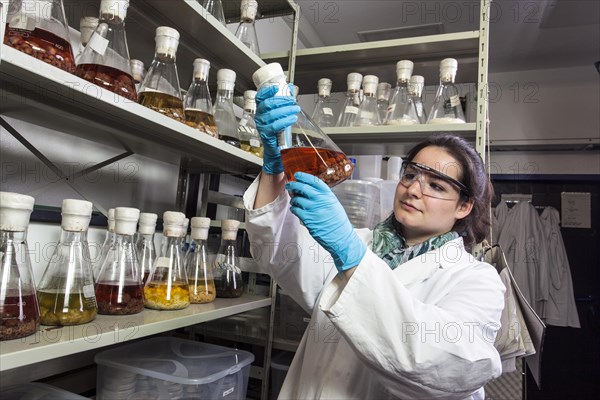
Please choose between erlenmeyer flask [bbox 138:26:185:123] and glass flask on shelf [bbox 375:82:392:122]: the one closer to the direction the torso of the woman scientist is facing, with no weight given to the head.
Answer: the erlenmeyer flask

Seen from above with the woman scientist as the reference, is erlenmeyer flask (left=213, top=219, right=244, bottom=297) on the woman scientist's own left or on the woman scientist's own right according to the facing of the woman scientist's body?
on the woman scientist's own right

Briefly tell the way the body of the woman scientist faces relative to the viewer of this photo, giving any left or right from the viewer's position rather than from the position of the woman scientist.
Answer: facing the viewer and to the left of the viewer

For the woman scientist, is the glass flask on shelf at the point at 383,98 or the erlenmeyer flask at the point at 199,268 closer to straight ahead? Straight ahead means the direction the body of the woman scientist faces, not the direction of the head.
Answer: the erlenmeyer flask

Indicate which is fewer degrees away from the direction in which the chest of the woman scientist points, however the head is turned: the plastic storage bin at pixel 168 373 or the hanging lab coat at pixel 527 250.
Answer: the plastic storage bin

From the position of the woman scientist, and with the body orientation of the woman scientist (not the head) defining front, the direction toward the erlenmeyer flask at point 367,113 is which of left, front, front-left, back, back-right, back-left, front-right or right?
back-right

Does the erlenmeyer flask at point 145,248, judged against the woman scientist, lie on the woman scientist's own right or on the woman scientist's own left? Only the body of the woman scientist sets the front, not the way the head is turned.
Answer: on the woman scientist's own right

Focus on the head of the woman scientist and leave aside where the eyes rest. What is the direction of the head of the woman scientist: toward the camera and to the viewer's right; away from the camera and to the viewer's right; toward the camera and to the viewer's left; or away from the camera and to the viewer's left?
toward the camera and to the viewer's left

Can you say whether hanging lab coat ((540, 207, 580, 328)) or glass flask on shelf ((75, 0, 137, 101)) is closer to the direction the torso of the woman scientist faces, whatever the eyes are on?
the glass flask on shelf

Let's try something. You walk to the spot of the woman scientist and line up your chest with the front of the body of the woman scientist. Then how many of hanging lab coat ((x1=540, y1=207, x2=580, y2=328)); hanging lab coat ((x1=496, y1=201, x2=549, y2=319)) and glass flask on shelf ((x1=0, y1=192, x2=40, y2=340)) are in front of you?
1

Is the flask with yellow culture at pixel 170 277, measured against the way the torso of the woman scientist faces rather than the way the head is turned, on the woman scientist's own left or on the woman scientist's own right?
on the woman scientist's own right

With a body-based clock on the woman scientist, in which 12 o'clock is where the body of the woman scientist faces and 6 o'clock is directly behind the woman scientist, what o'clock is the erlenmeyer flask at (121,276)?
The erlenmeyer flask is roughly at 1 o'clock from the woman scientist.

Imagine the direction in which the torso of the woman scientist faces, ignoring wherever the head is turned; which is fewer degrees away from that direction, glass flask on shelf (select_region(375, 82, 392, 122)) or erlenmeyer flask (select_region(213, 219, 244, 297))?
the erlenmeyer flask

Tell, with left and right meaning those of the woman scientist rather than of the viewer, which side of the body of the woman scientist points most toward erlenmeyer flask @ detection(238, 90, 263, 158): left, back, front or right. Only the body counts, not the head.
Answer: right
